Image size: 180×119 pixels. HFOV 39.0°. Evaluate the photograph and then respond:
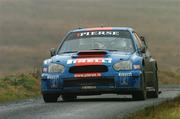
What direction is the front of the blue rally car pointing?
toward the camera
